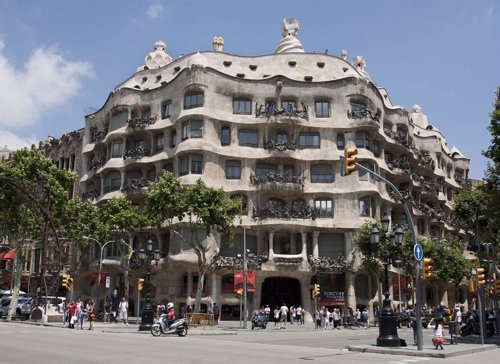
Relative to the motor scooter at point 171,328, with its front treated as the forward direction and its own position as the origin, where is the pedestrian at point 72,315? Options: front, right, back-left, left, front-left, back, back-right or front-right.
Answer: front-right

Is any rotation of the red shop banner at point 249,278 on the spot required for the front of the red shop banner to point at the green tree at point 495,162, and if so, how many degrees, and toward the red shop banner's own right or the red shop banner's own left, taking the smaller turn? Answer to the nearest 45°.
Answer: approximately 45° to the red shop banner's own left

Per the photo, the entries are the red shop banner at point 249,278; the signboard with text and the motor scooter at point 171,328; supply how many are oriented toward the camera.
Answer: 2

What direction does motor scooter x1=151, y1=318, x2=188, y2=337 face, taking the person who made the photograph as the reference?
facing to the left of the viewer

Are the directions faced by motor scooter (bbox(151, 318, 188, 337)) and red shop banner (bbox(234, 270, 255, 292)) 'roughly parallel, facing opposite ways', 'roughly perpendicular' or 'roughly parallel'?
roughly perpendicular

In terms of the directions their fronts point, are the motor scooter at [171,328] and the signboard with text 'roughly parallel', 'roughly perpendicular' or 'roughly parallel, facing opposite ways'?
roughly perpendicular

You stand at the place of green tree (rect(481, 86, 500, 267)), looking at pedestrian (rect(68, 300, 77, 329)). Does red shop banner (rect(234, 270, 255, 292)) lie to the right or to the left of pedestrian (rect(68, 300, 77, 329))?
right

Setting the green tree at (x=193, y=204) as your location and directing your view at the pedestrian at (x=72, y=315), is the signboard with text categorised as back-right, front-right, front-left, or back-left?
back-right

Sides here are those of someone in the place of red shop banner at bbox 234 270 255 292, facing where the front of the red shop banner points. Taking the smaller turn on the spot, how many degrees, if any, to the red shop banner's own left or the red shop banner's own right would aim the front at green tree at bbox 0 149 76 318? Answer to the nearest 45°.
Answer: approximately 90° to the red shop banner's own right

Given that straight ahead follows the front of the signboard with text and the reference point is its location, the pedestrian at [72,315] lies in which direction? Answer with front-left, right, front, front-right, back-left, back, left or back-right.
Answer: front-right
